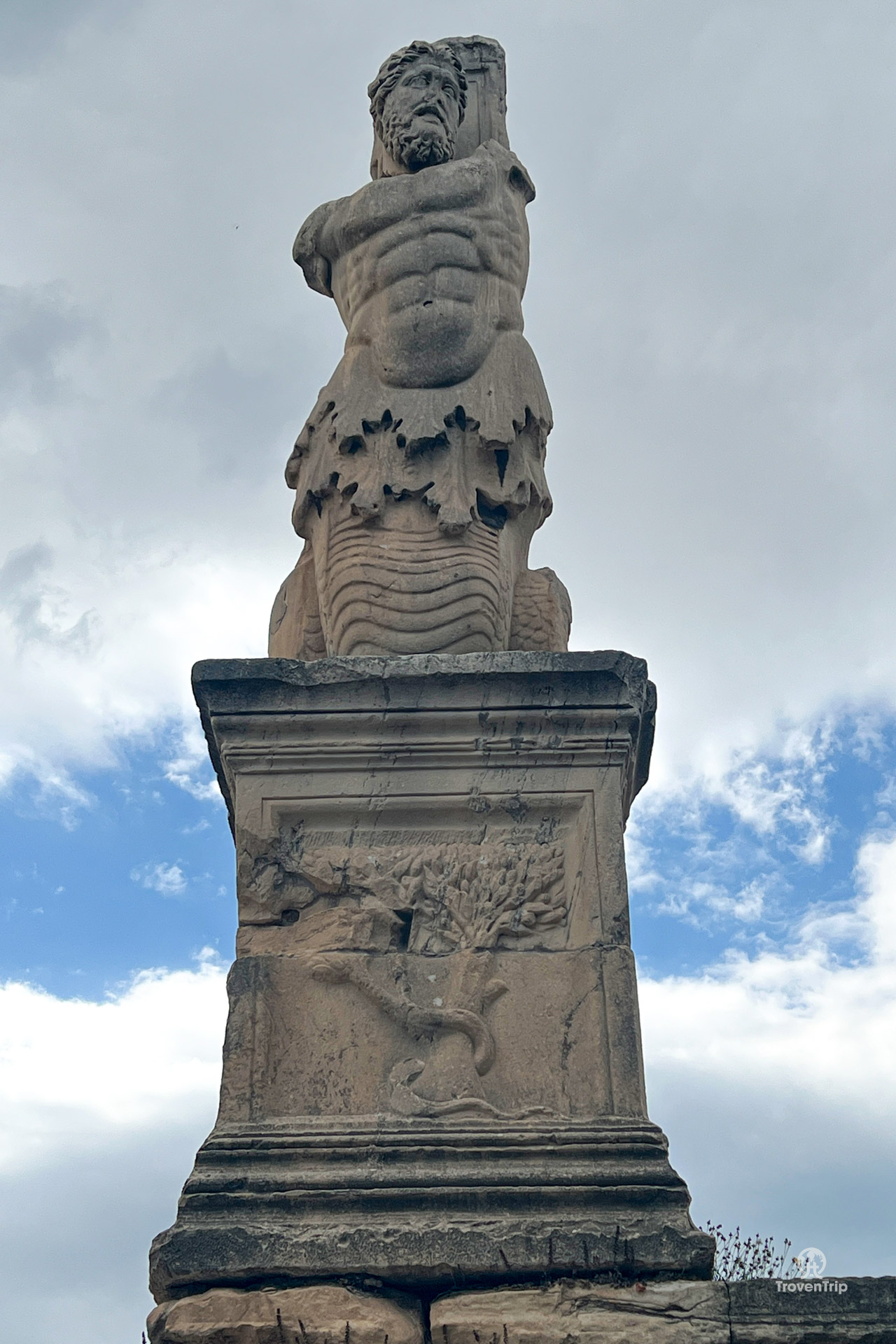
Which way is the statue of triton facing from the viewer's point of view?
toward the camera
